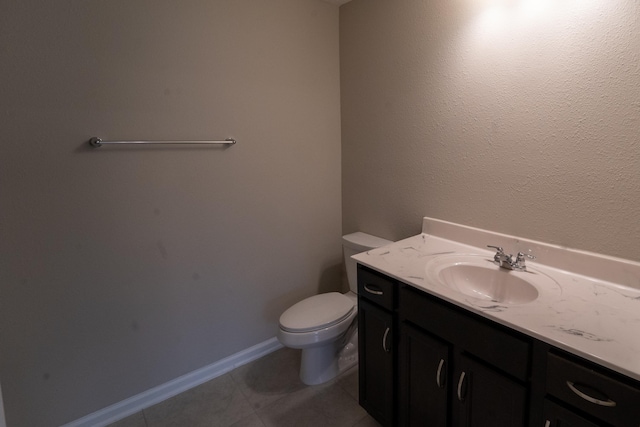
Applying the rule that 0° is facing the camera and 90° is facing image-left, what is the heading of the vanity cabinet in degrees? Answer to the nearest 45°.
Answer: approximately 45°

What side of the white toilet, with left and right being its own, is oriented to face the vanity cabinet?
left

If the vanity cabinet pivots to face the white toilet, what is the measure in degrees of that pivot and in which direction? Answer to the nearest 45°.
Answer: approximately 90° to its right

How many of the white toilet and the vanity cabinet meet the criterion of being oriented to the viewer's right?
0

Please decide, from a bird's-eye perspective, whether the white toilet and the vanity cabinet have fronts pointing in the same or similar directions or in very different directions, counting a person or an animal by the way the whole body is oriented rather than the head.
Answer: same or similar directions
